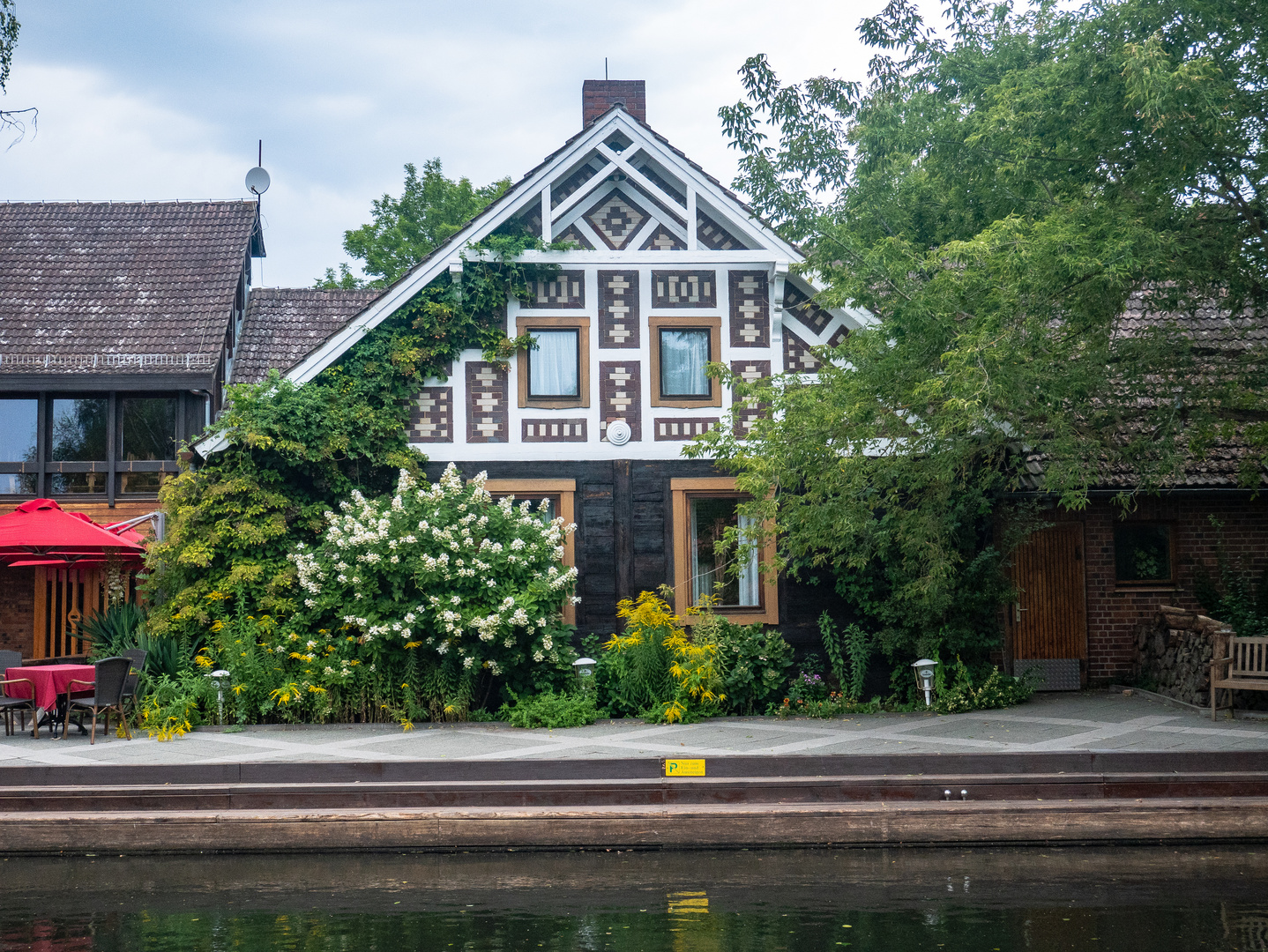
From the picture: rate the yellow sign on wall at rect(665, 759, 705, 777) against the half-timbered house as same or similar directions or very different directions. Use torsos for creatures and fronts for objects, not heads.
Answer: same or similar directions

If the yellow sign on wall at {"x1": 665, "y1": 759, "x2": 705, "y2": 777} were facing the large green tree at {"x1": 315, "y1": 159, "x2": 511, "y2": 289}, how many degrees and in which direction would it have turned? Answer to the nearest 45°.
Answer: approximately 180°

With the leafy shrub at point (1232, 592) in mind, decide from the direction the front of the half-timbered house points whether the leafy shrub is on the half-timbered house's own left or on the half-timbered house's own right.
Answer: on the half-timbered house's own left

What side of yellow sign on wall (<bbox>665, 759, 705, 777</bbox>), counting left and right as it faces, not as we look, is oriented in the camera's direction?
front

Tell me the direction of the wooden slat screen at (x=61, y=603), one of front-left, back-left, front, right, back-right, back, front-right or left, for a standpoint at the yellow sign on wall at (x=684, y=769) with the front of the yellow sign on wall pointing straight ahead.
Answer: back-right

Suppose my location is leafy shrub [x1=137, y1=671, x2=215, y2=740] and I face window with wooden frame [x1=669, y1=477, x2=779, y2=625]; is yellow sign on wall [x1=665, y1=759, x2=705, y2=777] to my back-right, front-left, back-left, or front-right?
front-right

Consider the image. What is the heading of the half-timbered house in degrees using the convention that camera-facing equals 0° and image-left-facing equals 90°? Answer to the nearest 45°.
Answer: approximately 0°

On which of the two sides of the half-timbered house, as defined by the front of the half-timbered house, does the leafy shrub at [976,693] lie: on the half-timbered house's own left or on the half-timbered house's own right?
on the half-timbered house's own left

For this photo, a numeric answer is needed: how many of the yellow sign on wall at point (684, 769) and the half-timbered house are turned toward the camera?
2

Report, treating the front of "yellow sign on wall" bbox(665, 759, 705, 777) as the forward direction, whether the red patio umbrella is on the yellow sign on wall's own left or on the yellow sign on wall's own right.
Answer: on the yellow sign on wall's own right

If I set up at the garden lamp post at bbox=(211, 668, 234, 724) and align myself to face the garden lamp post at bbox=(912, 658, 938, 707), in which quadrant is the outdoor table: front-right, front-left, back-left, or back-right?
back-right
